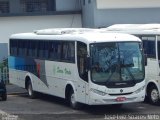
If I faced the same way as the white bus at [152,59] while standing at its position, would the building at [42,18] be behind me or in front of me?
behind

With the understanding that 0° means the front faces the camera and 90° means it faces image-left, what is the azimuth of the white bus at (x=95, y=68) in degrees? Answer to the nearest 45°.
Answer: approximately 315°

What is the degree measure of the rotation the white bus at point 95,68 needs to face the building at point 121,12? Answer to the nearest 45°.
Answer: approximately 135° to its left

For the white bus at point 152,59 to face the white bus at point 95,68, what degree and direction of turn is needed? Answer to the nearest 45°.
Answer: approximately 90° to its right

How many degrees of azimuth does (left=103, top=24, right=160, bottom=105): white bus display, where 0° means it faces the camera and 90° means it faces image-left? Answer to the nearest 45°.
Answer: approximately 315°

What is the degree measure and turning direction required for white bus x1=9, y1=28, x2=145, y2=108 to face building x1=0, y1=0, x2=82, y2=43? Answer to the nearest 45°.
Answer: approximately 135° to its left

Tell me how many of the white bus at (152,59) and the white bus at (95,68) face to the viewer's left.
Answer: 0

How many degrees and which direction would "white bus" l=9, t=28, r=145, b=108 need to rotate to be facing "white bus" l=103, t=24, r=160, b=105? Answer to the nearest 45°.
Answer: approximately 90° to its left

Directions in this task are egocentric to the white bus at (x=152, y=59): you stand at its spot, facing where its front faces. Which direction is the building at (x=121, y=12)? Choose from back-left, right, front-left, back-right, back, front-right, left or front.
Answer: back-left
